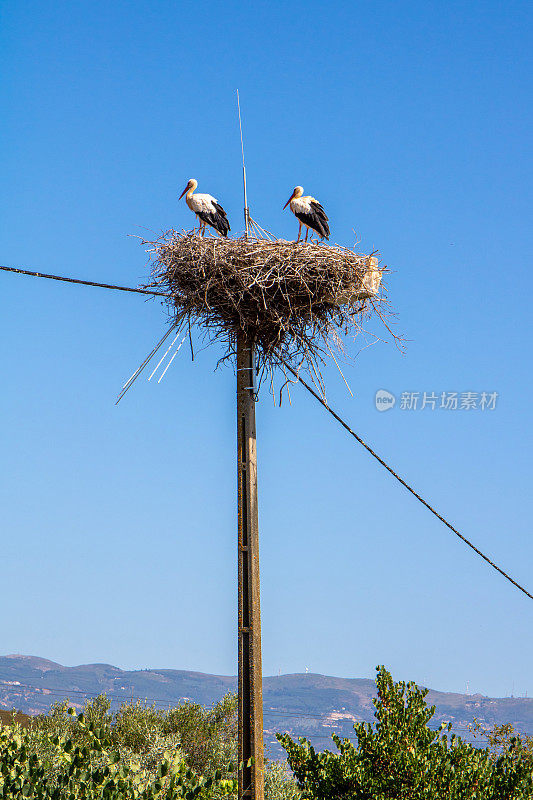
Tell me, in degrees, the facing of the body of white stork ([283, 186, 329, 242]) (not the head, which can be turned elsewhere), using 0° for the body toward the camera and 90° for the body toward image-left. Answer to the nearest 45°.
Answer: approximately 90°

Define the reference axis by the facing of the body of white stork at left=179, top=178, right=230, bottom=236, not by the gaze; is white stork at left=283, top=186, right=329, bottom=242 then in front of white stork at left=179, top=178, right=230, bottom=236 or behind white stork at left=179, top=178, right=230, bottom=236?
behind

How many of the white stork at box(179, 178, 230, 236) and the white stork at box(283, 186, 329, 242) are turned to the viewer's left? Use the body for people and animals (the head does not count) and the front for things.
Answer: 2

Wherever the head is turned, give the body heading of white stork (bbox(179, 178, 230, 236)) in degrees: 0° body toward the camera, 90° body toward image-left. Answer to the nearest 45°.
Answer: approximately 90°

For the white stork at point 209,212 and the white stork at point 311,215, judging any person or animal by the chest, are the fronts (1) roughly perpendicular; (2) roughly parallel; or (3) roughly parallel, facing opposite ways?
roughly parallel

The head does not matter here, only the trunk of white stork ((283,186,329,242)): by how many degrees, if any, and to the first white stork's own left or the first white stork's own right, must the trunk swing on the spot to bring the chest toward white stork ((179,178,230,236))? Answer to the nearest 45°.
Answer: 0° — it already faces it
